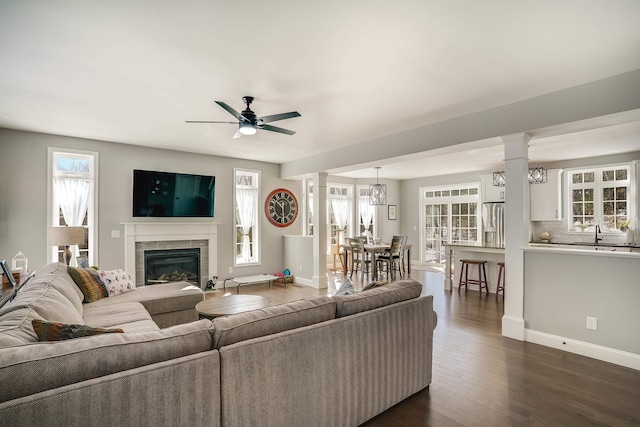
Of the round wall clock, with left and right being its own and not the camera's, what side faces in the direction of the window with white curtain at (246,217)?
right

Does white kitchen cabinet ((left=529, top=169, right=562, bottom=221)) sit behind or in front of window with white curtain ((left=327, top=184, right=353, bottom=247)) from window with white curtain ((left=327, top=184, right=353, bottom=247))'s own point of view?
in front

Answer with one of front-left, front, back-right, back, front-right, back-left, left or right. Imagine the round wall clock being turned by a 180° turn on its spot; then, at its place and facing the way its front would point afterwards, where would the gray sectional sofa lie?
back-left

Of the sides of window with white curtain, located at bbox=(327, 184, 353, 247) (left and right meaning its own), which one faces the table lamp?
right

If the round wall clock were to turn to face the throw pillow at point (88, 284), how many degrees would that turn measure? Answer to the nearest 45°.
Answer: approximately 90° to its right

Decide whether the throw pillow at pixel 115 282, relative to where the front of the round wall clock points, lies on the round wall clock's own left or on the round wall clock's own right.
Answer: on the round wall clock's own right

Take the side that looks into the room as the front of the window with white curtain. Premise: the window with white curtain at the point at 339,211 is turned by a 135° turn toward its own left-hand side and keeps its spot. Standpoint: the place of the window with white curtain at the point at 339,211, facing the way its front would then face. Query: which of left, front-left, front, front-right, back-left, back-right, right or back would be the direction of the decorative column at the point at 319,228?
back

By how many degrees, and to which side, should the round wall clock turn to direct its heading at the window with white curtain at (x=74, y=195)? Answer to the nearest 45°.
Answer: approximately 90° to its right

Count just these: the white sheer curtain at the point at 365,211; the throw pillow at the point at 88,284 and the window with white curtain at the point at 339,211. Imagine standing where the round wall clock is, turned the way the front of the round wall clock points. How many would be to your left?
2

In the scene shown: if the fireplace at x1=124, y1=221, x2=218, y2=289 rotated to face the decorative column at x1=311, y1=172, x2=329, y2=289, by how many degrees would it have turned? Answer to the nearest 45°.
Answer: approximately 90° to its left

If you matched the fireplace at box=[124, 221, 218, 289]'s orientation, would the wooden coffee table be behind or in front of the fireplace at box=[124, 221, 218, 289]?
in front
